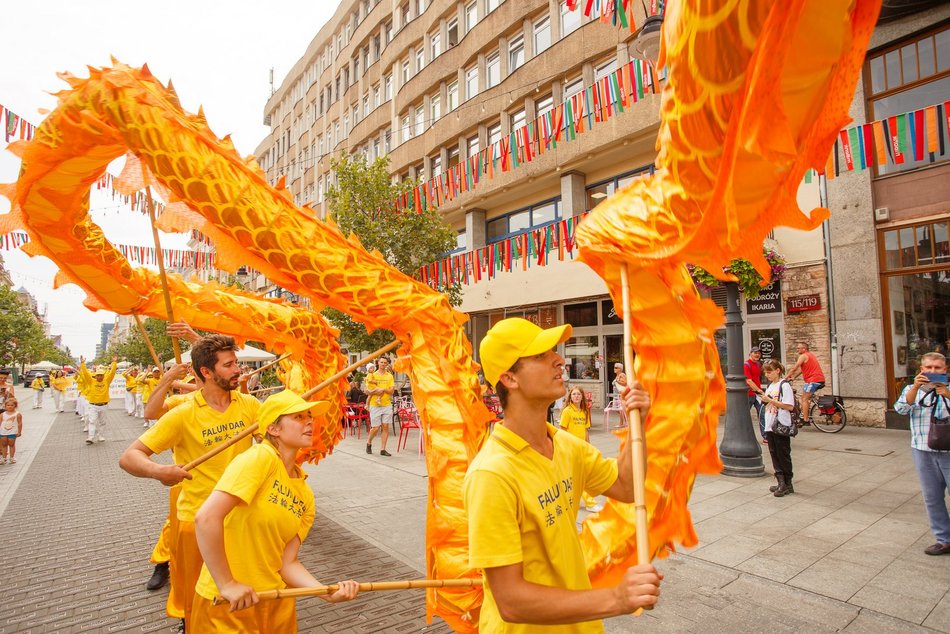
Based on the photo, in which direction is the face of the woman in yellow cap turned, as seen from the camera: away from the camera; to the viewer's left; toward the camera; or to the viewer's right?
to the viewer's right

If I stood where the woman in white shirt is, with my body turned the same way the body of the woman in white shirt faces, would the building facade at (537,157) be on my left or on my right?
on my right

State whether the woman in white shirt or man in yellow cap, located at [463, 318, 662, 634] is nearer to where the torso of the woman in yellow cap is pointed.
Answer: the man in yellow cap

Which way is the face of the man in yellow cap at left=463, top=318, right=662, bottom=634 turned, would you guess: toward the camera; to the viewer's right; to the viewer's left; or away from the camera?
to the viewer's right

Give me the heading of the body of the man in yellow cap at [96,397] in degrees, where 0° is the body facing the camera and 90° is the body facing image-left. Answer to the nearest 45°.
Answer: approximately 0°

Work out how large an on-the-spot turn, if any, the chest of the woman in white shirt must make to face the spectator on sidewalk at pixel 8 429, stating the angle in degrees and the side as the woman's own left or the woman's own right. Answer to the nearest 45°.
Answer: approximately 45° to the woman's own right

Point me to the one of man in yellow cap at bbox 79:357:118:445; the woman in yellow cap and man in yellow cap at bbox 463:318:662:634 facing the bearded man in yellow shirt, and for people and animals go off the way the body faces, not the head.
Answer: man in yellow cap at bbox 79:357:118:445

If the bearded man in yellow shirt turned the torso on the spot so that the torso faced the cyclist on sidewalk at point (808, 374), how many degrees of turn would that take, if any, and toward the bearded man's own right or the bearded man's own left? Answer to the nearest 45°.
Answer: approximately 45° to the bearded man's own left

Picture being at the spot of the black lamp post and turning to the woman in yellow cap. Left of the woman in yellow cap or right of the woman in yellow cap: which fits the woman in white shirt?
left

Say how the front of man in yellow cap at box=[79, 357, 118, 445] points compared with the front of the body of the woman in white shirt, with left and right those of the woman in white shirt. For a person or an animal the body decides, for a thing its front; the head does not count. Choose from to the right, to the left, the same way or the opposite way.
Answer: to the left
